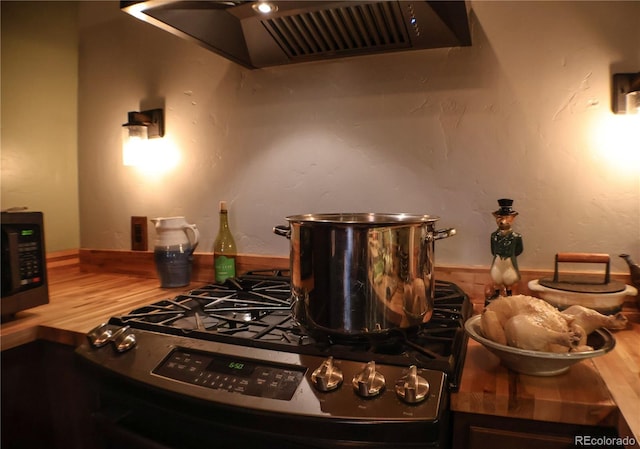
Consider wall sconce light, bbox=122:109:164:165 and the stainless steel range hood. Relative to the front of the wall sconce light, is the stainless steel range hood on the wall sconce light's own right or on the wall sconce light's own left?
on the wall sconce light's own left

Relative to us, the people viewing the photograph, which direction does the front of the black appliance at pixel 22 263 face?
facing the viewer and to the right of the viewer

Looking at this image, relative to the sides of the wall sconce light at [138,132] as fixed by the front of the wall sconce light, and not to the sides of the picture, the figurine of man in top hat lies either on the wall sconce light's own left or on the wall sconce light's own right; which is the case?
on the wall sconce light's own left

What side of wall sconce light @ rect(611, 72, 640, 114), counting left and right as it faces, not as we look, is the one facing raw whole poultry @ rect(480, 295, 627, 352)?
front

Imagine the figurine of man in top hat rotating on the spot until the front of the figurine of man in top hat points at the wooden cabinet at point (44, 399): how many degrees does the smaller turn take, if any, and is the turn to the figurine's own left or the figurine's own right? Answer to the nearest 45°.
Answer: approximately 45° to the figurine's own right

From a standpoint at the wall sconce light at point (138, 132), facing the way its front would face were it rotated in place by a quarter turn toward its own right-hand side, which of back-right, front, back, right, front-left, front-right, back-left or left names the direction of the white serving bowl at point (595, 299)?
back

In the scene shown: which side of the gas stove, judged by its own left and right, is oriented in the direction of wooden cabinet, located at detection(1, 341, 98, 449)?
right

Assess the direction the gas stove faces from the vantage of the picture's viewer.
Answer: facing the viewer and to the left of the viewer

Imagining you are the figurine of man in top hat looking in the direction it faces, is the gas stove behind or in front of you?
in front

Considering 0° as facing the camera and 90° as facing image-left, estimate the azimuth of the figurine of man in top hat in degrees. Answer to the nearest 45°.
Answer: approximately 0°

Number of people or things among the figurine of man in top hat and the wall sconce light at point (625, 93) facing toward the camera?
2
